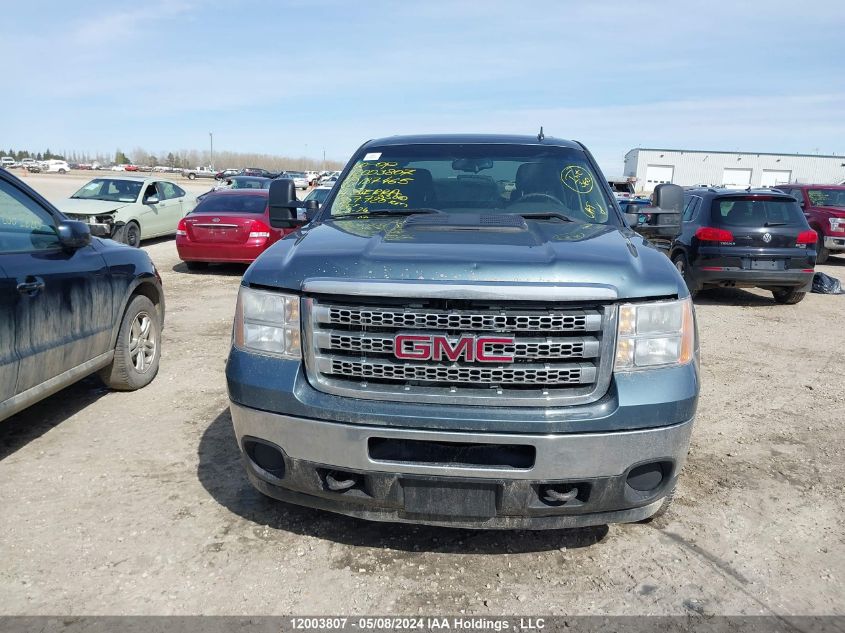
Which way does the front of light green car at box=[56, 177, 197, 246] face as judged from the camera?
facing the viewer and to the left of the viewer

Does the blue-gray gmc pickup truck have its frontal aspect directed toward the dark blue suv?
no

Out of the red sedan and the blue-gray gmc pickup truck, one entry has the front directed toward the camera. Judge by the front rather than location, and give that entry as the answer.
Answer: the blue-gray gmc pickup truck

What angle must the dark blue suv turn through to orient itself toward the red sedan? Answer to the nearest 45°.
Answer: approximately 45° to its left

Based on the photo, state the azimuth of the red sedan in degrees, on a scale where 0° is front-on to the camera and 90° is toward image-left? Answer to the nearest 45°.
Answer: approximately 225°

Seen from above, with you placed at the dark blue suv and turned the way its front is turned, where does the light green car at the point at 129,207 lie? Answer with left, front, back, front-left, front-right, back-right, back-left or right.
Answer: front-left

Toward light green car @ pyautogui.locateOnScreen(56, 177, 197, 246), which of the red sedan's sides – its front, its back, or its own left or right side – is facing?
left

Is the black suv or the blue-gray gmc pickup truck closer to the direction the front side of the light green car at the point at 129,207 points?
the blue-gray gmc pickup truck

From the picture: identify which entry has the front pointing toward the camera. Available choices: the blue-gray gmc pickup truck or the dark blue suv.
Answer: the blue-gray gmc pickup truck

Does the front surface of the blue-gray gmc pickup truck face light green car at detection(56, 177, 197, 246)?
no

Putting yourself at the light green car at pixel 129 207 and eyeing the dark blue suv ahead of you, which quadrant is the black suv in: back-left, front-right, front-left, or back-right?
front-left

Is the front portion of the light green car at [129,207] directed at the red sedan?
no

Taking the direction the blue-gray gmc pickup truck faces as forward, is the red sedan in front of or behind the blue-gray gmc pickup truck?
behind

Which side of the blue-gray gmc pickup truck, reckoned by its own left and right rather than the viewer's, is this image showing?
front

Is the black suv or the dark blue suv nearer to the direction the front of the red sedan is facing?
the black suv

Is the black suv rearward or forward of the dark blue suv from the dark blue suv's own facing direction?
forward
